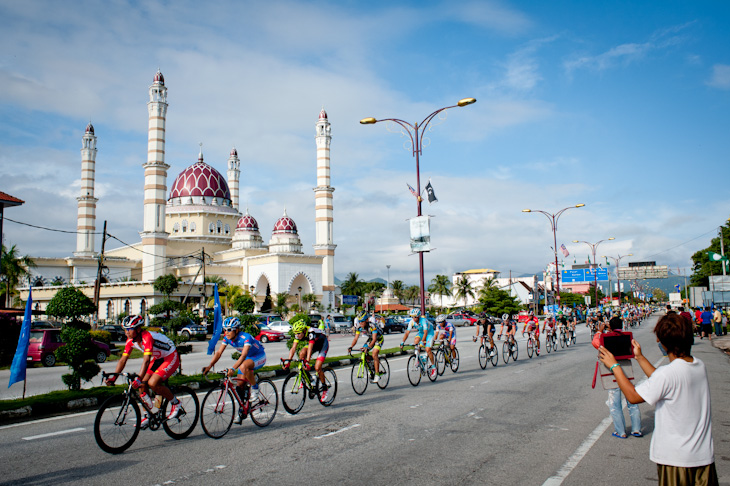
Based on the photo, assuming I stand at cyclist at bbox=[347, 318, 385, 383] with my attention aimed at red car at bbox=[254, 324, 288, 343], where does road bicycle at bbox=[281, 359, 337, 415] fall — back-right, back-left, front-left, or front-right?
back-left

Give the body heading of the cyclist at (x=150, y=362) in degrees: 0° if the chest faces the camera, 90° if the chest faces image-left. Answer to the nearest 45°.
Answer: approximately 45°

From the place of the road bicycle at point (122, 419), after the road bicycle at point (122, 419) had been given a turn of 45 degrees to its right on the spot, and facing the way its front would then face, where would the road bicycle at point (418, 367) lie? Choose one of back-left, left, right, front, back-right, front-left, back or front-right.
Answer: back-right

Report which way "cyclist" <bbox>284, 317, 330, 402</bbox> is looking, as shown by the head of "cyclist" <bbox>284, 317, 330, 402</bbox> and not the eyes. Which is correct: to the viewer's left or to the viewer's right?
to the viewer's left

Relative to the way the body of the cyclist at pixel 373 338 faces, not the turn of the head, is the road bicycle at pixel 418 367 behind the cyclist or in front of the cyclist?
behind

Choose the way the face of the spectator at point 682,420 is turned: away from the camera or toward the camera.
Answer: away from the camera

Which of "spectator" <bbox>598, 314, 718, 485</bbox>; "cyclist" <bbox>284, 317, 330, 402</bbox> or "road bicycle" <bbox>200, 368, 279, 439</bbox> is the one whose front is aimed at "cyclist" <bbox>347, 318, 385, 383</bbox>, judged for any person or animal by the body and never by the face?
the spectator

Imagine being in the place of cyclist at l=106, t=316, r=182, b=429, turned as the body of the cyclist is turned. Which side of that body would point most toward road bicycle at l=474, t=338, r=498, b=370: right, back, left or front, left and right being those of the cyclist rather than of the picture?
back

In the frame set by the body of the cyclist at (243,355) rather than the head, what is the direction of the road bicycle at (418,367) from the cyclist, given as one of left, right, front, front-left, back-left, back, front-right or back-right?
back

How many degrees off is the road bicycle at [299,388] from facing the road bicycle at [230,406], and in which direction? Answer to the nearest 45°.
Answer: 0° — it already faces it

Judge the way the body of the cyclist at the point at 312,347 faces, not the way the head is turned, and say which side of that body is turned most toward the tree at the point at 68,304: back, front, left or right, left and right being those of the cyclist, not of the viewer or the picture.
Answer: right

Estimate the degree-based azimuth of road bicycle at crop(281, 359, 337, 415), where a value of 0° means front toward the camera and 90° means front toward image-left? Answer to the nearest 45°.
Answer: approximately 45°

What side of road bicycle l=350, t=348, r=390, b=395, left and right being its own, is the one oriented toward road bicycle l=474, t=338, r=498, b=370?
back

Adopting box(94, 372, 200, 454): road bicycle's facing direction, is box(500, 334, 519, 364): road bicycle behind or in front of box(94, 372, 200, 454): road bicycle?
behind

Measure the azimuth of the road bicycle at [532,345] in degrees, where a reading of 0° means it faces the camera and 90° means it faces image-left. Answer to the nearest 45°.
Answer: approximately 45°

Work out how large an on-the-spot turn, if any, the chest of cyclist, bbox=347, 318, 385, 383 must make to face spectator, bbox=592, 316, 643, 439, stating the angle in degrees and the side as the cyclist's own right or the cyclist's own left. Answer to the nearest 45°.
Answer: approximately 90° to the cyclist's own left
